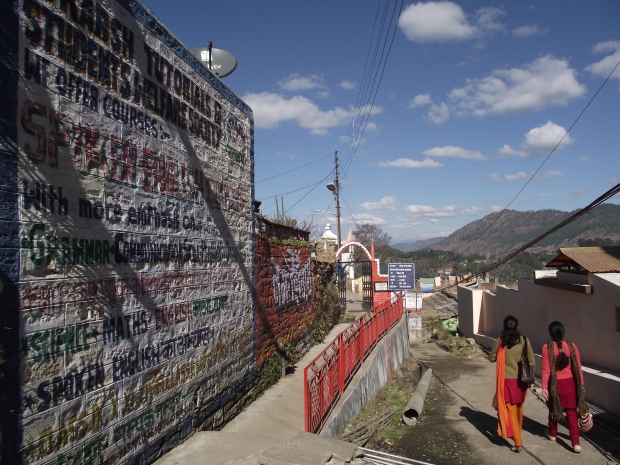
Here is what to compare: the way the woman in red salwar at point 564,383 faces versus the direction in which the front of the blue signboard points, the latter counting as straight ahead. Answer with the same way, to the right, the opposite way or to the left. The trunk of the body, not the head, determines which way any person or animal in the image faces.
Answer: the opposite way

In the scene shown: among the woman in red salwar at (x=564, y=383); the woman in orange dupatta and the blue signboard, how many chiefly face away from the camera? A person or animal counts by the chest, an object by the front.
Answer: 2

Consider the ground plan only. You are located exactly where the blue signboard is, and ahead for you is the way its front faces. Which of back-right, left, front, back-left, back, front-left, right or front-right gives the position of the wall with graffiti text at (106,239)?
front

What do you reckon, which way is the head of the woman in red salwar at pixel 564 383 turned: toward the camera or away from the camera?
away from the camera

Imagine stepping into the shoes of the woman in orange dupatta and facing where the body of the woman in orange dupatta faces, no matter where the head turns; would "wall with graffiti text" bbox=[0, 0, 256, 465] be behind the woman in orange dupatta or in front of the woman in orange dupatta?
behind

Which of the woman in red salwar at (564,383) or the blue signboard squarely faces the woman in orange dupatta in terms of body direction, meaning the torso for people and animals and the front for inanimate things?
the blue signboard

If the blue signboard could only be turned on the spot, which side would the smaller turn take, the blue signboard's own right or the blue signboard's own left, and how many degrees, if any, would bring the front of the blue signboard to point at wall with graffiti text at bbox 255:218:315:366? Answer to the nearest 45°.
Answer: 0° — it already faces it

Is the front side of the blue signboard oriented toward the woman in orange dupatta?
yes

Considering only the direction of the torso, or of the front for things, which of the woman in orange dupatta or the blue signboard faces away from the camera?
the woman in orange dupatta

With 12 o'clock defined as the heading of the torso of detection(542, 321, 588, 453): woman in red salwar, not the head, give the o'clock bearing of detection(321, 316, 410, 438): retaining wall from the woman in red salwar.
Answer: The retaining wall is roughly at 10 o'clock from the woman in red salwar.

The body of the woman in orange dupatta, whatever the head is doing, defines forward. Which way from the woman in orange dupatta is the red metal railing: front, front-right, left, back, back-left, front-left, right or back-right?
left

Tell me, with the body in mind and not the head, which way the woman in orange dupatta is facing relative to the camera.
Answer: away from the camera

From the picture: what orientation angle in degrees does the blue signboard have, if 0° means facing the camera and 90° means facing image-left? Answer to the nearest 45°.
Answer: approximately 0°

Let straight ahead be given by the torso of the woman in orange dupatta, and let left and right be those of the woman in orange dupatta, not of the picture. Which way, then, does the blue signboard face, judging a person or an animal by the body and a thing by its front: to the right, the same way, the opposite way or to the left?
the opposite way

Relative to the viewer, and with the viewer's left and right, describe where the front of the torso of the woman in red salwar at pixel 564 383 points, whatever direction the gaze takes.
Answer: facing away from the viewer
